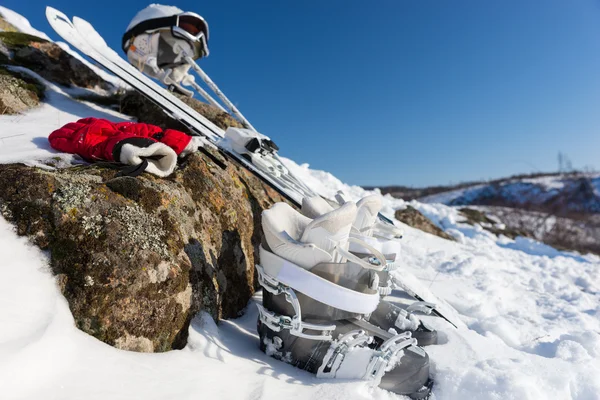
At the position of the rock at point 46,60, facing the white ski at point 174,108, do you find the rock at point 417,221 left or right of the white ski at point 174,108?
left

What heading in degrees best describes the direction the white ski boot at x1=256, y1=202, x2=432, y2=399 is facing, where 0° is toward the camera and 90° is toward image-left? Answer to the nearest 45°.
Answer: approximately 315°

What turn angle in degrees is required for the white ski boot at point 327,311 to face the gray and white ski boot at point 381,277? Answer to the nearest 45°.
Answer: approximately 135° to its left

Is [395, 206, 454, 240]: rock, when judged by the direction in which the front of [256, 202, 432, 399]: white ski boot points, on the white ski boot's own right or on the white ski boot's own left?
on the white ski boot's own left

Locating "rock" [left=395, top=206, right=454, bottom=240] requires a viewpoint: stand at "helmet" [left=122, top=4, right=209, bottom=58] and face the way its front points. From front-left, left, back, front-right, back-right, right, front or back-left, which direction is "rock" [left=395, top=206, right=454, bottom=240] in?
front-left

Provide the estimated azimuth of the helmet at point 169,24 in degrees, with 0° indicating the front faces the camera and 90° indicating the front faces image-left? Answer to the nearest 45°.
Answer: approximately 315°

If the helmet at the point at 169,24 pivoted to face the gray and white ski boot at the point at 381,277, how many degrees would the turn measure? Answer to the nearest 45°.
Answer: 0° — it already faces it

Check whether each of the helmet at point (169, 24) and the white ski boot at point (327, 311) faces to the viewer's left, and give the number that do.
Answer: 0
